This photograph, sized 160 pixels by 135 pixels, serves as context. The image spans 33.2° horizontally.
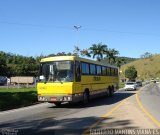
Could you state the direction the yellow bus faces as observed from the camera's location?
facing the viewer and to the left of the viewer
